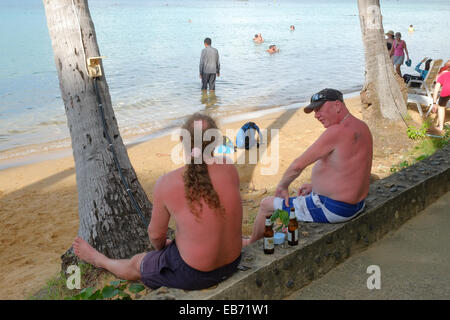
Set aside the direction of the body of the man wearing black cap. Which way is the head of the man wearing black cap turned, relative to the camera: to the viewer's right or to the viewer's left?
to the viewer's left

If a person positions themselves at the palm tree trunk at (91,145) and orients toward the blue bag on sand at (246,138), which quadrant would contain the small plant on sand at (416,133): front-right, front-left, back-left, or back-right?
front-right

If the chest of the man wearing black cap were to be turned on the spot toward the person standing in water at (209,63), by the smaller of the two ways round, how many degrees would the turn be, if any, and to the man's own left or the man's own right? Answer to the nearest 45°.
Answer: approximately 90° to the man's own right

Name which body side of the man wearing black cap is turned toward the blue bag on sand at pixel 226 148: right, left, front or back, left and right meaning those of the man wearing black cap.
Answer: right

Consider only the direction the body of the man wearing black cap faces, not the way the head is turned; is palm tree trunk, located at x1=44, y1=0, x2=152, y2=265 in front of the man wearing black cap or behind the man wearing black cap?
in front

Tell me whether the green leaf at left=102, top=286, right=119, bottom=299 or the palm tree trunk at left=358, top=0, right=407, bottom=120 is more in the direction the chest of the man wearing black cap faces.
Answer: the green leaf

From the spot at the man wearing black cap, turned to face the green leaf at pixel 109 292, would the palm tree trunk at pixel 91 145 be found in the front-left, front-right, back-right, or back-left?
front-right

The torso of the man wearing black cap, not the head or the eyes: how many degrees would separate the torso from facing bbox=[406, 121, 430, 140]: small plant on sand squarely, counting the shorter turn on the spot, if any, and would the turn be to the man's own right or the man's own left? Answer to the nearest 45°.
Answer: approximately 90° to the man's own right

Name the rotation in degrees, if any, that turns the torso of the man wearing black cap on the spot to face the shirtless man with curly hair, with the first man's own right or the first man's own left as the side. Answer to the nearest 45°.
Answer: approximately 45° to the first man's own left

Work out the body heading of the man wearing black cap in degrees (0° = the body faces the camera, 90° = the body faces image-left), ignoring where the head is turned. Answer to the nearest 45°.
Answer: approximately 90°
